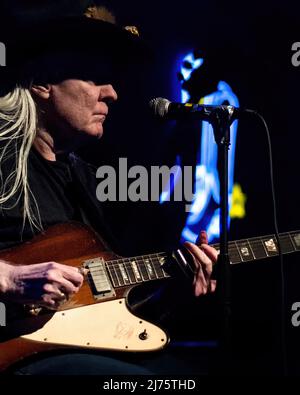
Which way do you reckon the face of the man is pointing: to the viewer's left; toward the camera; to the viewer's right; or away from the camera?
to the viewer's right

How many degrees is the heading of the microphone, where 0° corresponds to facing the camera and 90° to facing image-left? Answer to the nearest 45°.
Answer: approximately 90°

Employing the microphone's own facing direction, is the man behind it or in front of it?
in front
